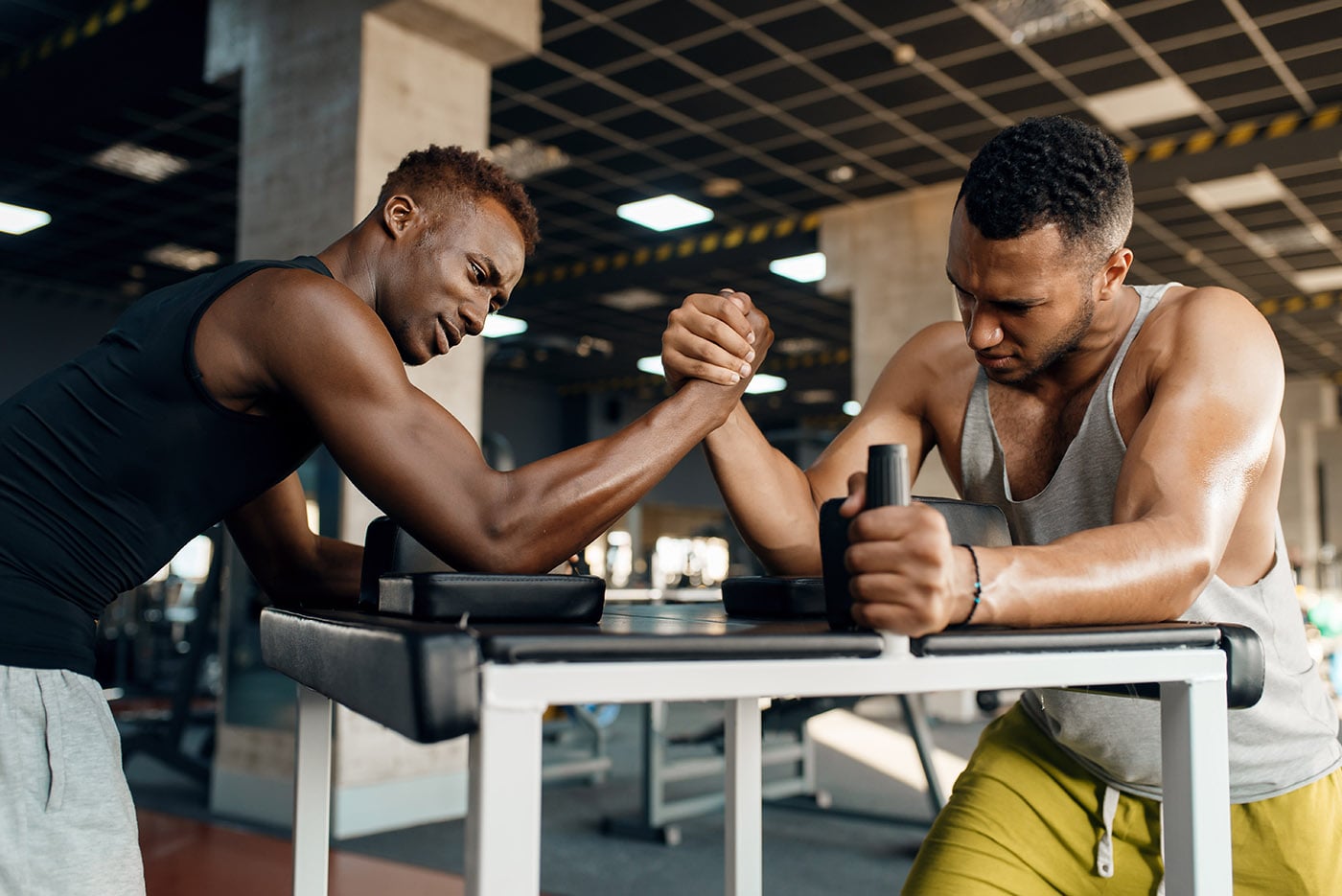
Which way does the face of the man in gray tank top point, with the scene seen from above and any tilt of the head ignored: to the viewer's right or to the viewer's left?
to the viewer's left

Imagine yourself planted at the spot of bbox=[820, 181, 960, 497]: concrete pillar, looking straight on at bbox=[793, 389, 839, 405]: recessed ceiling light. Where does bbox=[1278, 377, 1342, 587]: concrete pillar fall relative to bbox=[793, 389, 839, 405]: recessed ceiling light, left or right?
right

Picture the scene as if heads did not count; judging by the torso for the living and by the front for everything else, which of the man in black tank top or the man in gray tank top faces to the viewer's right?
the man in black tank top

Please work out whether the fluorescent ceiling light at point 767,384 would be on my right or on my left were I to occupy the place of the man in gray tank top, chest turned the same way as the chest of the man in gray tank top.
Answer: on my right

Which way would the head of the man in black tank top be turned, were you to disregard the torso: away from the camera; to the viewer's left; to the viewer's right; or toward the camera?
to the viewer's right

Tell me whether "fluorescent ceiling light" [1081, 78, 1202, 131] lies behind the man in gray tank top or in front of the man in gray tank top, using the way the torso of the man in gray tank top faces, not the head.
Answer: behind

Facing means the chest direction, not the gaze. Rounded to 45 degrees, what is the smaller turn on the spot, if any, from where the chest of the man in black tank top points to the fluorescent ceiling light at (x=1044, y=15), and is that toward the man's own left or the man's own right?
approximately 45° to the man's own left

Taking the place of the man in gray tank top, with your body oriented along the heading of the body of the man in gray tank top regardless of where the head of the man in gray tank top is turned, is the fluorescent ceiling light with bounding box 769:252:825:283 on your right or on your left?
on your right

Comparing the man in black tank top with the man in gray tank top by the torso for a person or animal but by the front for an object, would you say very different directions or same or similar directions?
very different directions

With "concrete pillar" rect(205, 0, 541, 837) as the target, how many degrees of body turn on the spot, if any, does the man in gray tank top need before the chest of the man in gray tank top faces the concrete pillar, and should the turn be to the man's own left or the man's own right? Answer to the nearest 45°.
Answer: approximately 90° to the man's own right

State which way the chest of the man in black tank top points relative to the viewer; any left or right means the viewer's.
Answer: facing to the right of the viewer

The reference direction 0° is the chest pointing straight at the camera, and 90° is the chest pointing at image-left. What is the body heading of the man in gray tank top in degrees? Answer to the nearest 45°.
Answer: approximately 45°

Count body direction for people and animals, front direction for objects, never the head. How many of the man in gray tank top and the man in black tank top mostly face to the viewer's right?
1
